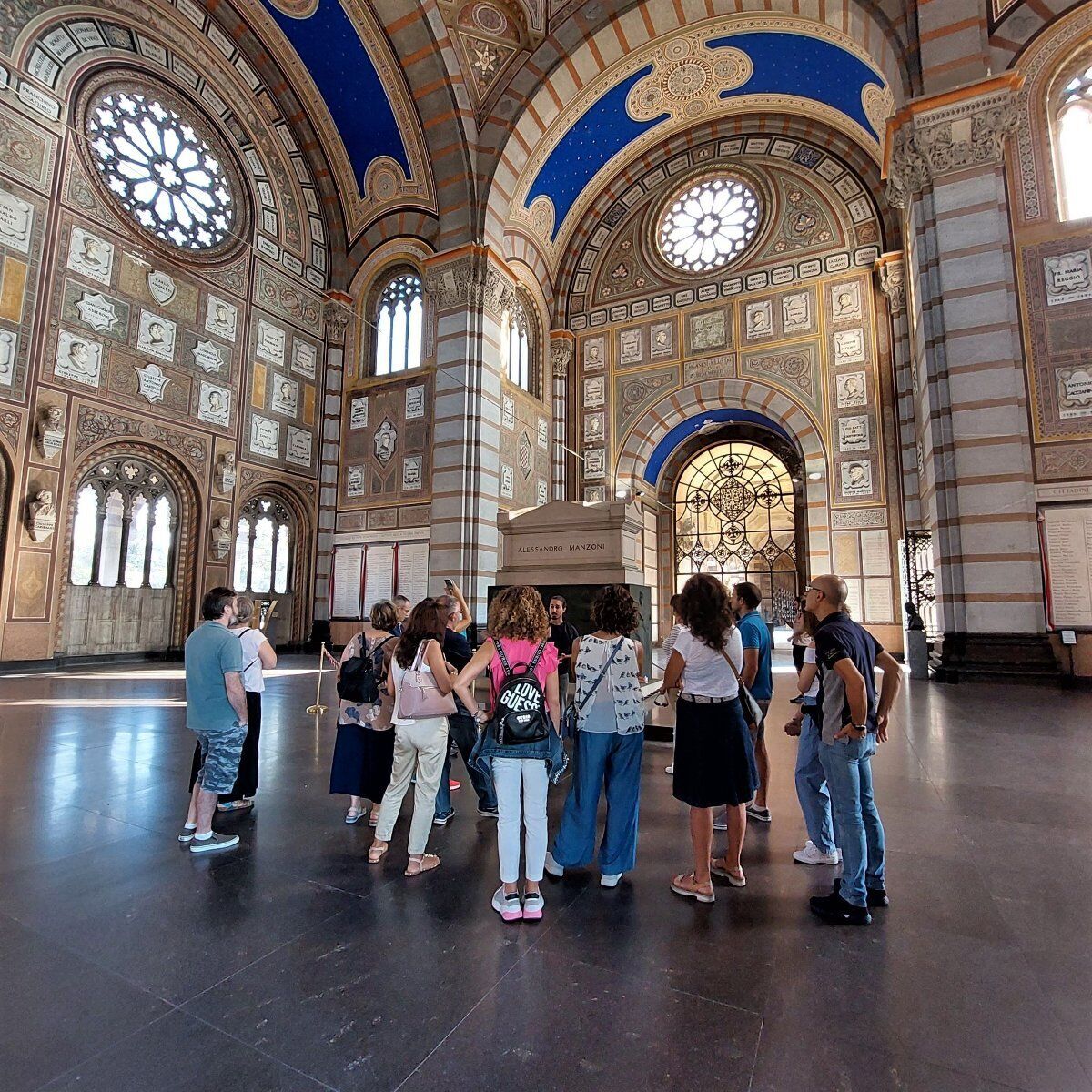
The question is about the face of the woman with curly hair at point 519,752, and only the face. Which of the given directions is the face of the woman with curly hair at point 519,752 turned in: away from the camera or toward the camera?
away from the camera

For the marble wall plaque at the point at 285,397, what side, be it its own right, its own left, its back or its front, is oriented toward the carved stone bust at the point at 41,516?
right

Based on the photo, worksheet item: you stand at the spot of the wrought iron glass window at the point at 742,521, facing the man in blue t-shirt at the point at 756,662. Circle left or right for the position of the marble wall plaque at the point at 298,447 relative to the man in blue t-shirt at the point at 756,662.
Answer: right

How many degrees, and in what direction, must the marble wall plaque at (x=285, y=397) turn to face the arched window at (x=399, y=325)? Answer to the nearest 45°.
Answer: approximately 45° to its left

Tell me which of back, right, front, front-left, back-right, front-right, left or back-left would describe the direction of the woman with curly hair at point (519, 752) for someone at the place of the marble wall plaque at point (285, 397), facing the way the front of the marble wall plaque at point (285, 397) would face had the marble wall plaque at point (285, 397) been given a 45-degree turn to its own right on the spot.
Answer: front

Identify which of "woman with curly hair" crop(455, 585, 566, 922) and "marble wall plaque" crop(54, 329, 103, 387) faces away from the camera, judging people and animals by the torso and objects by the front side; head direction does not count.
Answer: the woman with curly hair

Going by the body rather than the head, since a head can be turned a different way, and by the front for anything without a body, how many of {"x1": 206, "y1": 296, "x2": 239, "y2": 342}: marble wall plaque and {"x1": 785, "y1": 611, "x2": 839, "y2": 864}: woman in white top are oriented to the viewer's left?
1

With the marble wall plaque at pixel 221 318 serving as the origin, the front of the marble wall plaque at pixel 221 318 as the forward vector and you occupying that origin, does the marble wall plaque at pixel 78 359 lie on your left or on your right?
on your right

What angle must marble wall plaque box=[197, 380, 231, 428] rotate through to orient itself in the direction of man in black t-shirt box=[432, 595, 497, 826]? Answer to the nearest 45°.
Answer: approximately 45° to its right

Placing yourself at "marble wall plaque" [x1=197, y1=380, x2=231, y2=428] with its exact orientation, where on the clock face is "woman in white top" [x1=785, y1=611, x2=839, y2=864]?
The woman in white top is roughly at 1 o'clock from the marble wall plaque.

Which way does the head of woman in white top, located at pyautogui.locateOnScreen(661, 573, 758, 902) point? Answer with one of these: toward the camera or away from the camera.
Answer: away from the camera

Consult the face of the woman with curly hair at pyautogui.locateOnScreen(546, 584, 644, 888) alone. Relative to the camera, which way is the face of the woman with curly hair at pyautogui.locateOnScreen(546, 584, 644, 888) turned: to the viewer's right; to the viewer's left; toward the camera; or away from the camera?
away from the camera

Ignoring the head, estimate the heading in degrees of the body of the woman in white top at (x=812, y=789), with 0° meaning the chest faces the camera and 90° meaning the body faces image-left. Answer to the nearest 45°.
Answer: approximately 90°

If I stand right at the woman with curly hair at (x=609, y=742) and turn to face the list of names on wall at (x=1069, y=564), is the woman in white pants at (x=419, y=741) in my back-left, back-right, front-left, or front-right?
back-left

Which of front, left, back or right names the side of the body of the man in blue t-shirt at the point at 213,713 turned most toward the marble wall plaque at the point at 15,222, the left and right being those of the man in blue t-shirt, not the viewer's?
left

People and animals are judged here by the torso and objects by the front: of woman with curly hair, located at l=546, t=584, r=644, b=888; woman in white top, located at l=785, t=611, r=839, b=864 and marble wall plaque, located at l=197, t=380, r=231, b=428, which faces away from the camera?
the woman with curly hair

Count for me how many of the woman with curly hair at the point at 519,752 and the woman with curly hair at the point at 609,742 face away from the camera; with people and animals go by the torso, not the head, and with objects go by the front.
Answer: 2

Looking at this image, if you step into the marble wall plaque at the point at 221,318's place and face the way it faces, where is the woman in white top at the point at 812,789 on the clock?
The woman in white top is roughly at 1 o'clock from the marble wall plaque.

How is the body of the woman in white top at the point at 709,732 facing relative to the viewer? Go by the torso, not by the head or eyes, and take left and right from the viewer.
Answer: facing away from the viewer and to the left of the viewer

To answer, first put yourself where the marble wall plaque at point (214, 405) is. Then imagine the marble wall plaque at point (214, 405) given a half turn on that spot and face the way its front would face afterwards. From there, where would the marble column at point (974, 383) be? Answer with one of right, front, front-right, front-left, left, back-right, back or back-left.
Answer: back
